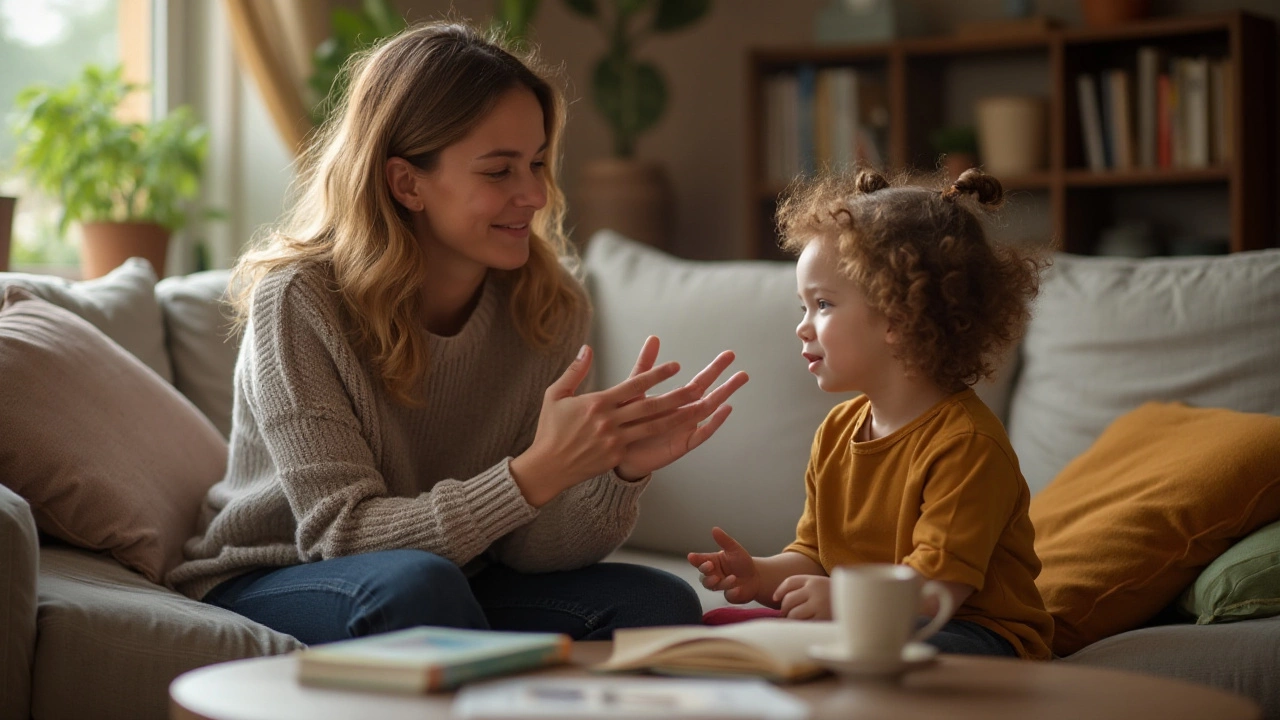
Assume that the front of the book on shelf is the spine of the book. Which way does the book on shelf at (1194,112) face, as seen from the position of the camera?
facing the viewer

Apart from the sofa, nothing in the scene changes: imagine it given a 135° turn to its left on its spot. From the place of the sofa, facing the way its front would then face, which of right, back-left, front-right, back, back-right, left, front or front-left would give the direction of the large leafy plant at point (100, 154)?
left

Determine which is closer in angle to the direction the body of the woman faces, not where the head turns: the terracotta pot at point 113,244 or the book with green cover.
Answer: the book with green cover

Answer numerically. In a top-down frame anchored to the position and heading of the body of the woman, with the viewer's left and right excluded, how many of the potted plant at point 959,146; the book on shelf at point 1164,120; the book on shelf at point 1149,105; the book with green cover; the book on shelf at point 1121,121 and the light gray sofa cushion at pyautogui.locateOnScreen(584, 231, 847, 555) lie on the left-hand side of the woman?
5

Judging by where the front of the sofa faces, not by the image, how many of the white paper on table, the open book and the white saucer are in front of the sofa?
3

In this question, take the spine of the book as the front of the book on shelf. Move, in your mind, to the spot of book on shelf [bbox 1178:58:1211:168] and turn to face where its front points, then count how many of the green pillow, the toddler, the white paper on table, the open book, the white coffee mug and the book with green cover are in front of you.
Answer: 6

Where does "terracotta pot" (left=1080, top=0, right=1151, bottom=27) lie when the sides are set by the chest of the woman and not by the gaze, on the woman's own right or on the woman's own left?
on the woman's own left

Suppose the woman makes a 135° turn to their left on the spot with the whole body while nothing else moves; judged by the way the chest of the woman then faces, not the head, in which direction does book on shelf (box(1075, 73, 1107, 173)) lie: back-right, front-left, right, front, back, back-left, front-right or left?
front-right

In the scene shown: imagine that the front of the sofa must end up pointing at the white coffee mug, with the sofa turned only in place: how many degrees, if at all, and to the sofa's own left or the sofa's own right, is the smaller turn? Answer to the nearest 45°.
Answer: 0° — it already faces it

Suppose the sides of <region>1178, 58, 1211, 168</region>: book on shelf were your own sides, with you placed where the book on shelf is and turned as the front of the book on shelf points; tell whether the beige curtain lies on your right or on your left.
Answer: on your right

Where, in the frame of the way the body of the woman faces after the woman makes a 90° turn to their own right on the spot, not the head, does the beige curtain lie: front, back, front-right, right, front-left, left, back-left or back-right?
back-right

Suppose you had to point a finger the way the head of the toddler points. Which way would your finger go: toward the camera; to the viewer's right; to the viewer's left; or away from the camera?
to the viewer's left

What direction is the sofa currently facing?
toward the camera

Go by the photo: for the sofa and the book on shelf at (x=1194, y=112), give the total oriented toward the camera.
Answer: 2

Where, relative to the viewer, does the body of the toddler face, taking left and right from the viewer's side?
facing the viewer and to the left of the viewer

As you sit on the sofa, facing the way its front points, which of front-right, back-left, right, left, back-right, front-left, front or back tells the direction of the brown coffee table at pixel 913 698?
front

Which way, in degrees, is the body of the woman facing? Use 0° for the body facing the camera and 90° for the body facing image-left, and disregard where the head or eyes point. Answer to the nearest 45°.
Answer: approximately 315°
